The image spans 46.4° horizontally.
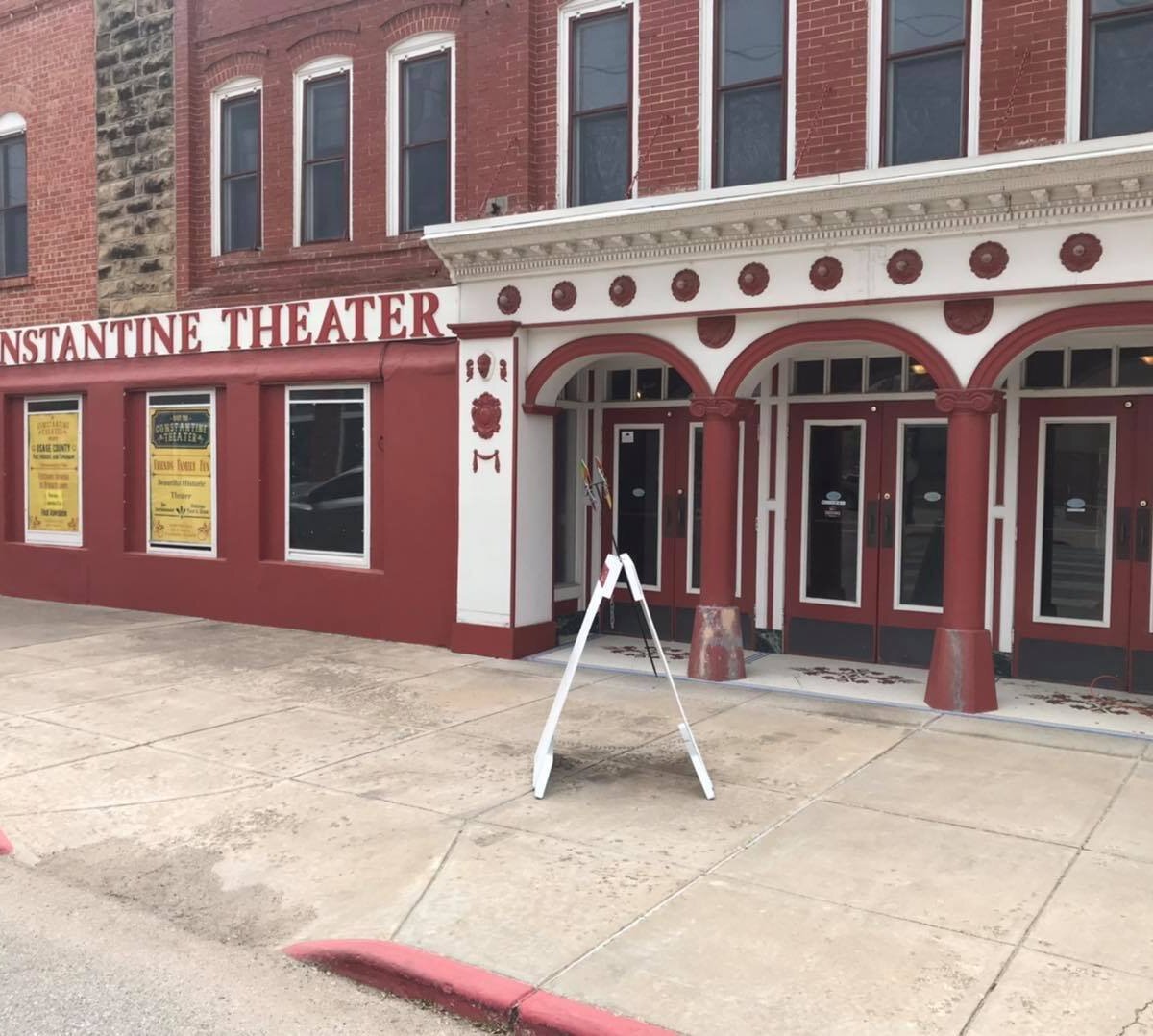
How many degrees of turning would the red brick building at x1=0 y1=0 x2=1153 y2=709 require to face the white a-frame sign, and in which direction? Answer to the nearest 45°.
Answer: approximately 45° to its left

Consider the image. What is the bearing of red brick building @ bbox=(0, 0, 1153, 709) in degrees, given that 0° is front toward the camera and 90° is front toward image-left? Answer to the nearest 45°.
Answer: approximately 45°
